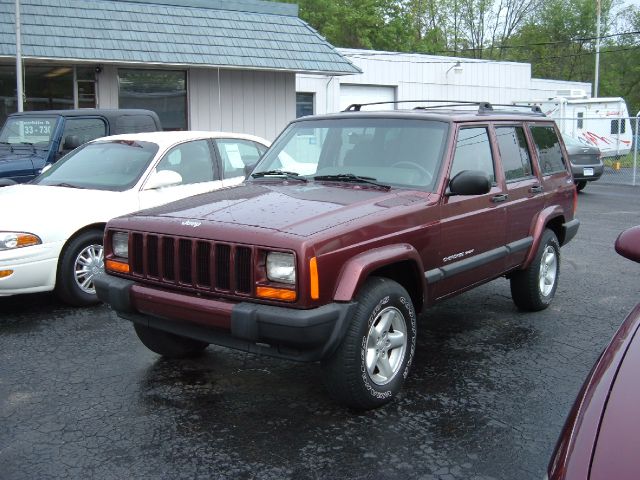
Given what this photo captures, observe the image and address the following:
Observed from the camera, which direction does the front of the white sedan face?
facing the viewer and to the left of the viewer

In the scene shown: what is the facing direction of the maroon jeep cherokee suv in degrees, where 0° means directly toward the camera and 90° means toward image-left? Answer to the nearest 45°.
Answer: approximately 45°

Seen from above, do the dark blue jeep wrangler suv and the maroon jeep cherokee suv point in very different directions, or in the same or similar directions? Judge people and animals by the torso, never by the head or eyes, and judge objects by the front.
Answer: same or similar directions

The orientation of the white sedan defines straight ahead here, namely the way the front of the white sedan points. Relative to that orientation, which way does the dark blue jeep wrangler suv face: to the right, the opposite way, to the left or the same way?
the same way

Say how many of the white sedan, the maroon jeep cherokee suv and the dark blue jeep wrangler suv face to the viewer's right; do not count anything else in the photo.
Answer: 0

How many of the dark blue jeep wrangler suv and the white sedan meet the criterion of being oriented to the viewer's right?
0
